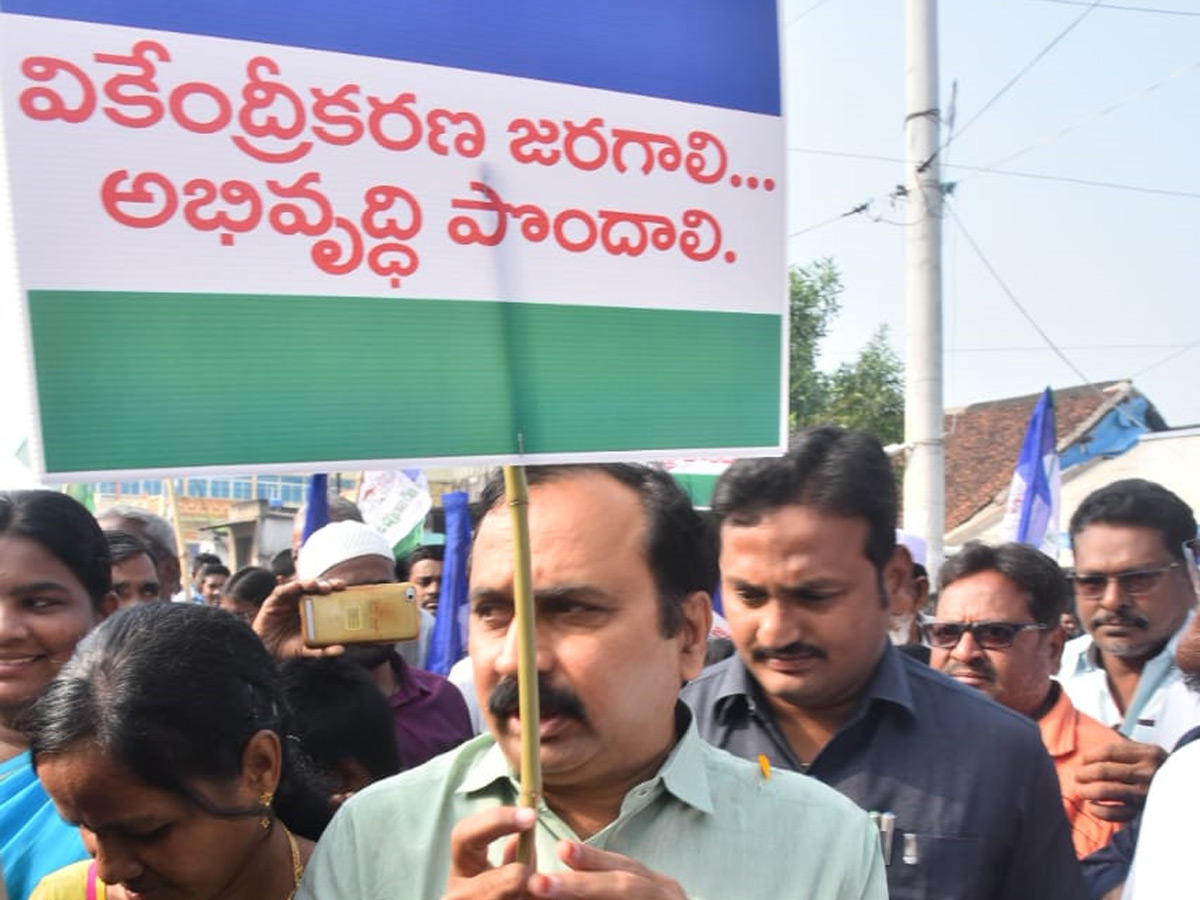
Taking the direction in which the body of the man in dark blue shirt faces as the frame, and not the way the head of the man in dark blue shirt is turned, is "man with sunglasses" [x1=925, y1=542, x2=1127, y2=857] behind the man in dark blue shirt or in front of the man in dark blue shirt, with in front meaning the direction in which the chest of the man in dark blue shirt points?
behind

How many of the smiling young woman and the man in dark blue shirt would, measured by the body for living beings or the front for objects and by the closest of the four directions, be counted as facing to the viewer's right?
0

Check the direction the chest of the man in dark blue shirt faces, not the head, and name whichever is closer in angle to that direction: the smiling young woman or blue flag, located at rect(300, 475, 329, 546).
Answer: the smiling young woman

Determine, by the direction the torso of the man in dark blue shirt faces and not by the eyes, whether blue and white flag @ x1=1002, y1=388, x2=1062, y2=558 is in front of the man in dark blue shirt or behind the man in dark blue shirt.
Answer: behind

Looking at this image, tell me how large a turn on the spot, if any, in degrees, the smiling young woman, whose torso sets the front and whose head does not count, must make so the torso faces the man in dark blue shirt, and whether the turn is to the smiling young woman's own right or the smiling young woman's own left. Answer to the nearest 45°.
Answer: approximately 90° to the smiling young woman's own left

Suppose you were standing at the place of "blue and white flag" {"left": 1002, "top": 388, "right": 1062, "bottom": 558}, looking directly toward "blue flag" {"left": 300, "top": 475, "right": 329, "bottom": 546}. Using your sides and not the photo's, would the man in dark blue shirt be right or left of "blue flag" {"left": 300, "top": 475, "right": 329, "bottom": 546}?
left

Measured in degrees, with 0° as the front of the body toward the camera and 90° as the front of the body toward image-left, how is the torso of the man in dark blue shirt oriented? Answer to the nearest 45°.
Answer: approximately 45°

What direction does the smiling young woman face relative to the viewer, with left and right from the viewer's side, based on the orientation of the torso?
facing the viewer and to the left of the viewer

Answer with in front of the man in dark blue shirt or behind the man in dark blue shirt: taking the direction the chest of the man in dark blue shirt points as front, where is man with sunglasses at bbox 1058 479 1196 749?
behind
